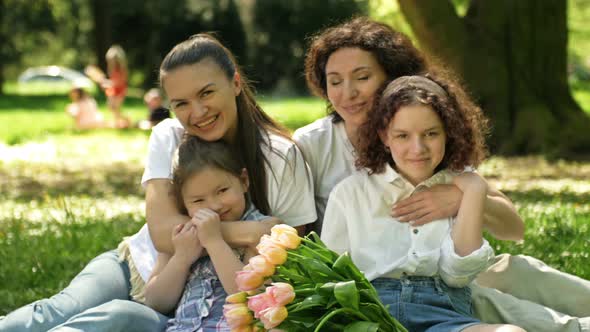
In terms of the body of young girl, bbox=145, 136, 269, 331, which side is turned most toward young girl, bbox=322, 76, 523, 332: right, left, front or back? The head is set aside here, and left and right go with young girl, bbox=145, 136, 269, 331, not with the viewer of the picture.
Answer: left

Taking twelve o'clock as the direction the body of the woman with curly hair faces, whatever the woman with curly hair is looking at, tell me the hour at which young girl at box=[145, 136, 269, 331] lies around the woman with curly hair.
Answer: The young girl is roughly at 2 o'clock from the woman with curly hair.

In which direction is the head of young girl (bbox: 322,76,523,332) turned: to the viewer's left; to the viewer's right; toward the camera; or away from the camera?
toward the camera

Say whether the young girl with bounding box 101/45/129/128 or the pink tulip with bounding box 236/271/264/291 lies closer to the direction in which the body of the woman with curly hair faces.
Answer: the pink tulip

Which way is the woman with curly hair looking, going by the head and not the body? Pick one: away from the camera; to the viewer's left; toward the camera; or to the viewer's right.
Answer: toward the camera

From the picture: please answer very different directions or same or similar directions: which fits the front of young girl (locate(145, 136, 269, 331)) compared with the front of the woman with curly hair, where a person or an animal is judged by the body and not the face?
same or similar directions

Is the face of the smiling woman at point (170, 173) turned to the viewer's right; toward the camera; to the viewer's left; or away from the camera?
toward the camera

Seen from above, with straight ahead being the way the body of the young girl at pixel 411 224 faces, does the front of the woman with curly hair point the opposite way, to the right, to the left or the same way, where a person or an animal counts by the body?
the same way

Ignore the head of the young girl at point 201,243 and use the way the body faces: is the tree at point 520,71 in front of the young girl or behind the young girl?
behind

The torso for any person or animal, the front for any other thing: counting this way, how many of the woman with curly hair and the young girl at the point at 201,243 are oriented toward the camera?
2

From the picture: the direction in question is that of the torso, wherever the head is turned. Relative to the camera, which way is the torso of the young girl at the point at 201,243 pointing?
toward the camera

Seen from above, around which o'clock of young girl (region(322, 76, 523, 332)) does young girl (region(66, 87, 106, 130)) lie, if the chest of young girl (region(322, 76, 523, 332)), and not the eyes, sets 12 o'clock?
young girl (region(66, 87, 106, 130)) is roughly at 5 o'clock from young girl (region(322, 76, 523, 332)).

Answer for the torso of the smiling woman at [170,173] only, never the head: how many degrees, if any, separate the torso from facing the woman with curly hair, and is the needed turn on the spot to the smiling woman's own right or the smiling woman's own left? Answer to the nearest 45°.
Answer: approximately 90° to the smiling woman's own left

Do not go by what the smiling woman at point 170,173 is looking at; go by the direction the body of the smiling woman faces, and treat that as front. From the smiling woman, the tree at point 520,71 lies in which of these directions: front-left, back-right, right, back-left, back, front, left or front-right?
back-left

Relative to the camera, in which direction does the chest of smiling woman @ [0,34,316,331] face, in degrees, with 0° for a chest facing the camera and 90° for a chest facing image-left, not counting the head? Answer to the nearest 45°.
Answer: approximately 0°

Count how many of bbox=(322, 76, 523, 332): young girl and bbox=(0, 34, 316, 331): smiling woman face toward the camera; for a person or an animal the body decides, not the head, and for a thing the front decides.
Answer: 2

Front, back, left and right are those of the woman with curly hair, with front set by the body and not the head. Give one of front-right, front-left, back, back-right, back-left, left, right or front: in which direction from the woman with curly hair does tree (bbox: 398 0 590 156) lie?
back

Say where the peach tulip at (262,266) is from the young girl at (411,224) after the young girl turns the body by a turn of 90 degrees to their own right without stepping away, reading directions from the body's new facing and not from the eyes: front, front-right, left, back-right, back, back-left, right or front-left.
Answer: front-left

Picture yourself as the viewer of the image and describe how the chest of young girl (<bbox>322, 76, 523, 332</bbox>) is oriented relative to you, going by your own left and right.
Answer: facing the viewer
